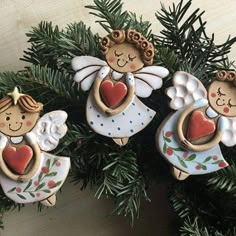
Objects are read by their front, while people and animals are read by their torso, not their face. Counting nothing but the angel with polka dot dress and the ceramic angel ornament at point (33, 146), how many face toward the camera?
2

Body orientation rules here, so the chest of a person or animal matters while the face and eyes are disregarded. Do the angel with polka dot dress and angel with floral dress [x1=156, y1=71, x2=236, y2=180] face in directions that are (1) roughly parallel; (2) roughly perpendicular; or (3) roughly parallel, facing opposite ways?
roughly parallel

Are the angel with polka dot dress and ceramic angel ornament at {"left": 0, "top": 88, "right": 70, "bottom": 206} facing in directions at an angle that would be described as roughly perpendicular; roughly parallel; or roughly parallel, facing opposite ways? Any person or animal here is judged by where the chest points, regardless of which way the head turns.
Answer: roughly parallel

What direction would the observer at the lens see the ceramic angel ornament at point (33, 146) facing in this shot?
facing the viewer

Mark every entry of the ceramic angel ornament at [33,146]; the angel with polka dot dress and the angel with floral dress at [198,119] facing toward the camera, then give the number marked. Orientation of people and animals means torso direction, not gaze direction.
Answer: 3

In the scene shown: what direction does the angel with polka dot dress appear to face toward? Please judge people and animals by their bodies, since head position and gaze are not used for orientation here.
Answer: toward the camera
